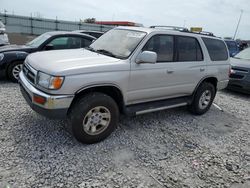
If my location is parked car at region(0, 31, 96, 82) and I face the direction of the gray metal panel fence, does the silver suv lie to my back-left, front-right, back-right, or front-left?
back-right

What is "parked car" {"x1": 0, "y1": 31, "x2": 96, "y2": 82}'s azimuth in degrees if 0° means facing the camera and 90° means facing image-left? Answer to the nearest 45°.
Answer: approximately 45°

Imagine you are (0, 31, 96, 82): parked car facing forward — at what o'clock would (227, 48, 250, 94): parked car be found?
(227, 48, 250, 94): parked car is roughly at 8 o'clock from (0, 31, 96, 82): parked car.

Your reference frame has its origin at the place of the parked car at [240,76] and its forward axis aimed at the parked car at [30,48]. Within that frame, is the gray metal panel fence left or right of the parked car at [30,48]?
right

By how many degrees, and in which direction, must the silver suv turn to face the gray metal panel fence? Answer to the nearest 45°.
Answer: approximately 90° to its right

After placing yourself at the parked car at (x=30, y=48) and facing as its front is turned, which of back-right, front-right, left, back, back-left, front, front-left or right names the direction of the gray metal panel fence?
back-right

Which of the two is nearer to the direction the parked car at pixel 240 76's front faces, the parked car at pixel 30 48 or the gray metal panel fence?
the parked car

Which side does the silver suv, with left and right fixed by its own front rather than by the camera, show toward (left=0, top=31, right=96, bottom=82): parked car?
right
